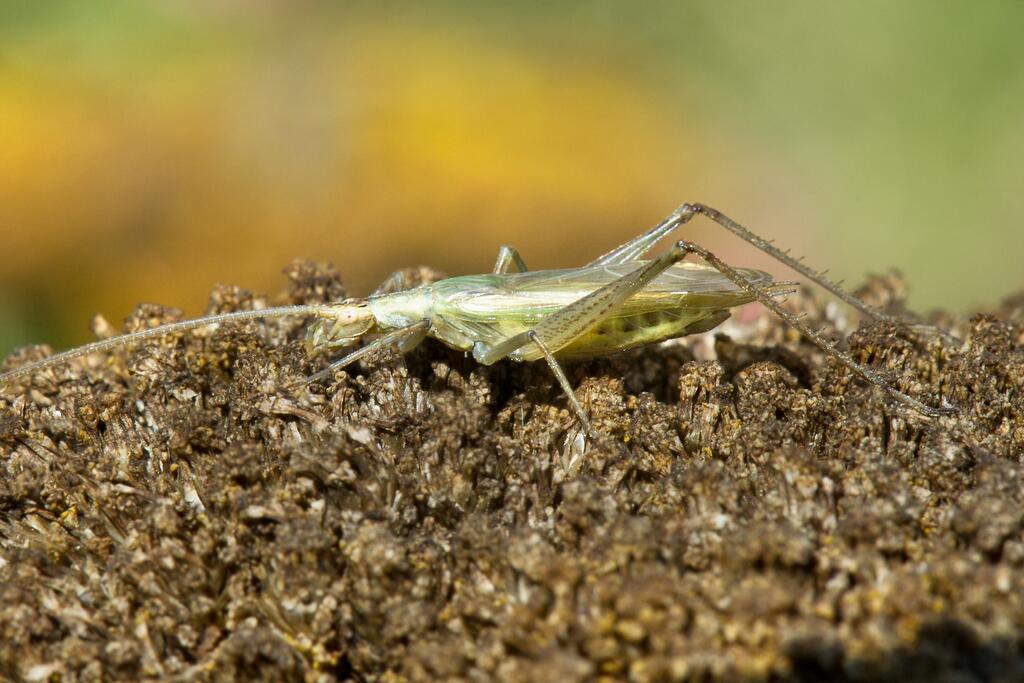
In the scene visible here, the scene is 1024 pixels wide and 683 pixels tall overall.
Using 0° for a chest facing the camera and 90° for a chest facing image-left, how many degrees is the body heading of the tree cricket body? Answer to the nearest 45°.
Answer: approximately 90°
